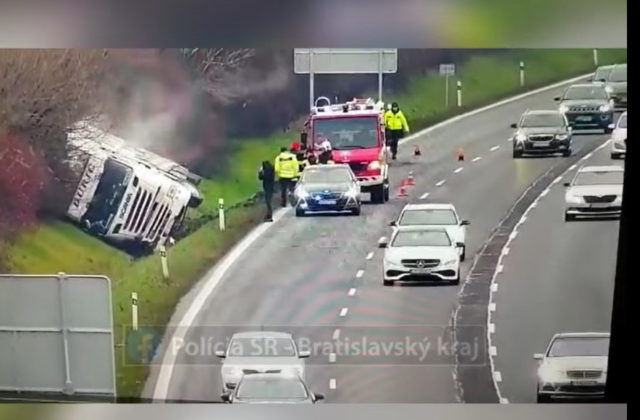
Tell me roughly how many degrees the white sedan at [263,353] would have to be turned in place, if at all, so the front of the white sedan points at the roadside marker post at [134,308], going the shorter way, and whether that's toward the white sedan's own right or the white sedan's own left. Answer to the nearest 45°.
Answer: approximately 90° to the white sedan's own right

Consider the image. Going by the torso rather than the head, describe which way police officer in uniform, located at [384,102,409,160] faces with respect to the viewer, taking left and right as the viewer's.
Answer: facing the viewer

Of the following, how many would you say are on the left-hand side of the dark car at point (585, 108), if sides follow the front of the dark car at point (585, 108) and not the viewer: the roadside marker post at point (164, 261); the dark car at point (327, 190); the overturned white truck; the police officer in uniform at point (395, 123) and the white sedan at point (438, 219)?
0

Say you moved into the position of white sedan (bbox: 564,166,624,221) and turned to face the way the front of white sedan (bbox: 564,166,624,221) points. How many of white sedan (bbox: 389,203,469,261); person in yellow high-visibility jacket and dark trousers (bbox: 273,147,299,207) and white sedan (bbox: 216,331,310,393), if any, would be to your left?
0

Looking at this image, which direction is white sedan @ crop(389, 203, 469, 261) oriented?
toward the camera

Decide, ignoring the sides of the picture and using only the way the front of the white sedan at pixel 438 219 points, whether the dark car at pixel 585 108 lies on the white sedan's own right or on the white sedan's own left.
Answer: on the white sedan's own left

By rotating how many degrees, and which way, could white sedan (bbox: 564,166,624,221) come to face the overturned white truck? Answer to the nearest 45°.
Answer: approximately 90° to its right

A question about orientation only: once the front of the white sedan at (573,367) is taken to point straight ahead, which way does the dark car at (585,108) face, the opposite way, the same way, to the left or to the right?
the same way

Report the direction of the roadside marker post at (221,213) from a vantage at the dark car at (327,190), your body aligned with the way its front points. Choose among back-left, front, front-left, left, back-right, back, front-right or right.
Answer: right
